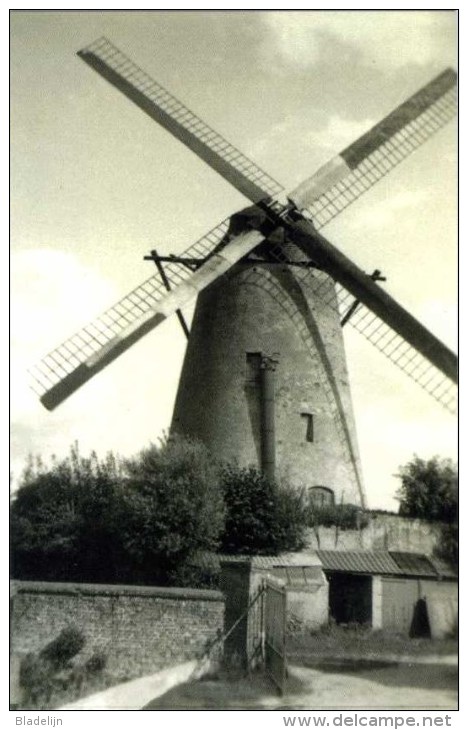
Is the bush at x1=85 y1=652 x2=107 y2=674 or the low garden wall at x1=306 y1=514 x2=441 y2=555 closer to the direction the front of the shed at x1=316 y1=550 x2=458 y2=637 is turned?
the bush

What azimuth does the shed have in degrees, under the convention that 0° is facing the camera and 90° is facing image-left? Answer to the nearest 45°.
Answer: approximately 0°
